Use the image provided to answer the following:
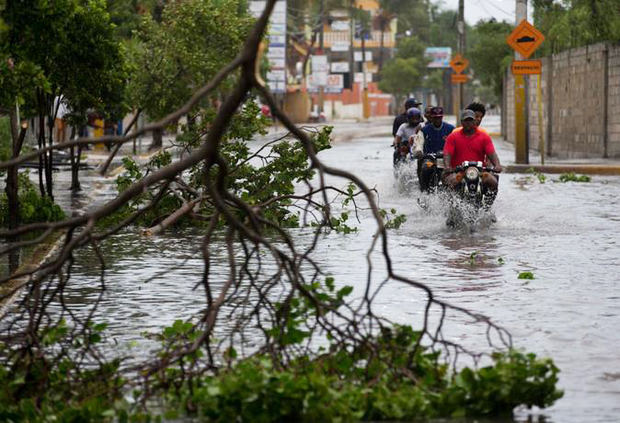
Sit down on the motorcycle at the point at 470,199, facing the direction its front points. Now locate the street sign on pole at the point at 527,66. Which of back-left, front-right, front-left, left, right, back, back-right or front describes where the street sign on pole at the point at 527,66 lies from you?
back

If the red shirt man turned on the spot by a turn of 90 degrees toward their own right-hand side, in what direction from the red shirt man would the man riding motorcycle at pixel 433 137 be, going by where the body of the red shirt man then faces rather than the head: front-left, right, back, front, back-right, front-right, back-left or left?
right

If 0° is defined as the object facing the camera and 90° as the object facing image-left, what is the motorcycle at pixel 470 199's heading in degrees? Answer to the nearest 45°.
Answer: approximately 0°

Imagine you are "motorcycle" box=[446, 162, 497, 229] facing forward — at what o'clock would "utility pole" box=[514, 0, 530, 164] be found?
The utility pole is roughly at 6 o'clock from the motorcycle.

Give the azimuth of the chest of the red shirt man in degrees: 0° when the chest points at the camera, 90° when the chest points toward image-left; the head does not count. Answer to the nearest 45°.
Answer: approximately 0°

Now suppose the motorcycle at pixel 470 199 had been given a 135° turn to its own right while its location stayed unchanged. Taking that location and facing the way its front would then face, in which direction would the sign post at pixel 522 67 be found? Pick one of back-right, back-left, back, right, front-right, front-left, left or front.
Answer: front-right

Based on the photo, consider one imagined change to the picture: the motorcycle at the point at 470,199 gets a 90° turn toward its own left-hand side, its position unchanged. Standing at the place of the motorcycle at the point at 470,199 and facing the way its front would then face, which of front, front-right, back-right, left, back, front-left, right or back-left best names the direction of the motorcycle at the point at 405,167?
left
